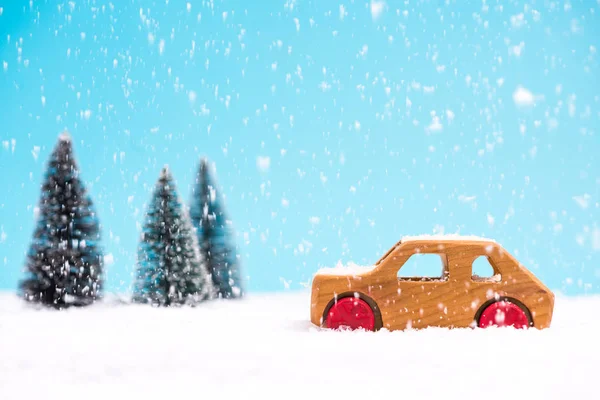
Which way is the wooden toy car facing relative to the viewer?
to the viewer's left

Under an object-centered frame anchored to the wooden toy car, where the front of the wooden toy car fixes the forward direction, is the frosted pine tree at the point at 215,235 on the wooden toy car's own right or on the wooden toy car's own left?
on the wooden toy car's own right

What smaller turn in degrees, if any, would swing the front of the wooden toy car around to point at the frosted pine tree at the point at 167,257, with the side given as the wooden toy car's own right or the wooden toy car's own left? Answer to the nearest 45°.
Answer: approximately 45° to the wooden toy car's own right
